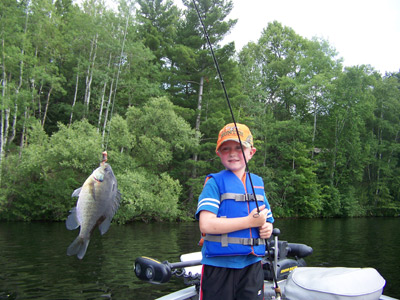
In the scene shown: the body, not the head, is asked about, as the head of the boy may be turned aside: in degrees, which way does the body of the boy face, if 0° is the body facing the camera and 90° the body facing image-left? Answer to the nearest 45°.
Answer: approximately 315°
